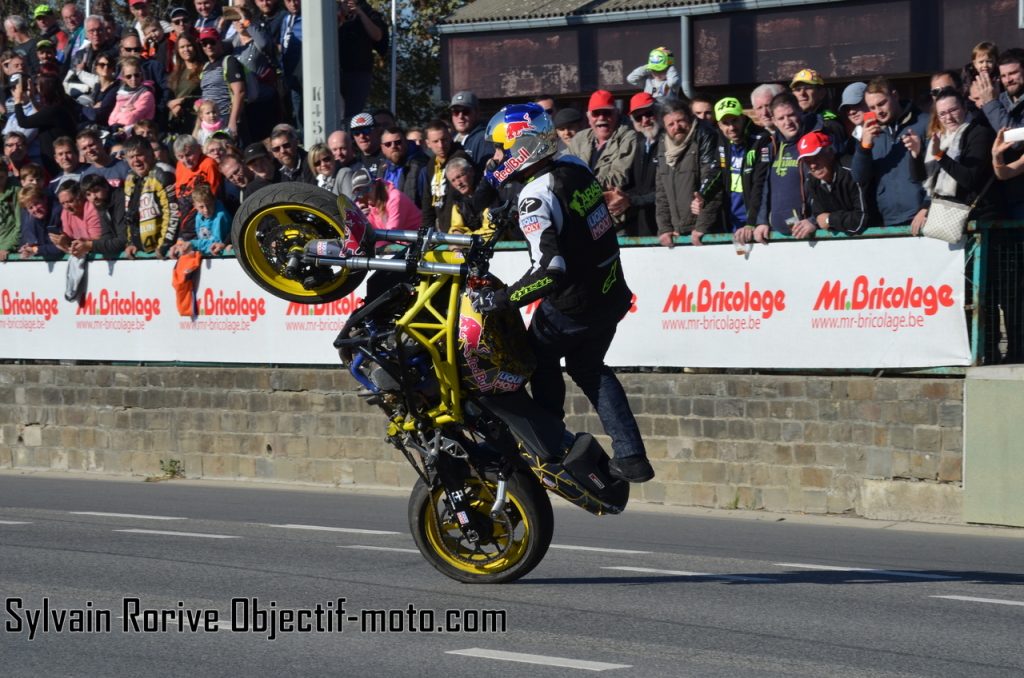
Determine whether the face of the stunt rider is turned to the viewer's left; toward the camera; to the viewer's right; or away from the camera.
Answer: to the viewer's left

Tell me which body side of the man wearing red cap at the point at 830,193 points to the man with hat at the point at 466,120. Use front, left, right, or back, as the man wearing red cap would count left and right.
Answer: right

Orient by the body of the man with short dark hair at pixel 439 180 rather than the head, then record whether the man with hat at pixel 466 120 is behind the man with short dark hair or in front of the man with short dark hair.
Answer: behind

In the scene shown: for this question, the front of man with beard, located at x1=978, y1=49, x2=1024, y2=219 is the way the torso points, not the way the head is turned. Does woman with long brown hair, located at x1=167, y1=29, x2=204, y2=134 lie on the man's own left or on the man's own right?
on the man's own right

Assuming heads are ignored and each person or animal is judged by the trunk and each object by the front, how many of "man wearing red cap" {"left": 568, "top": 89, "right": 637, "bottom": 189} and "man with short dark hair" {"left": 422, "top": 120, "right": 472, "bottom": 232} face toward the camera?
2

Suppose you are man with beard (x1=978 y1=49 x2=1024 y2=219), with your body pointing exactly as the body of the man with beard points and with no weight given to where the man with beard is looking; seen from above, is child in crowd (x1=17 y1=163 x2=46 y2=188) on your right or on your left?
on your right

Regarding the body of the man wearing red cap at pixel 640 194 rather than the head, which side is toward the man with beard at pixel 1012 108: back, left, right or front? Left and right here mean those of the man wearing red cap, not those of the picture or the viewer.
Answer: left

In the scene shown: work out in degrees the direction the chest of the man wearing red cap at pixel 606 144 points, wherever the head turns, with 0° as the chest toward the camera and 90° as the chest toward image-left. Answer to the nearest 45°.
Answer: approximately 0°

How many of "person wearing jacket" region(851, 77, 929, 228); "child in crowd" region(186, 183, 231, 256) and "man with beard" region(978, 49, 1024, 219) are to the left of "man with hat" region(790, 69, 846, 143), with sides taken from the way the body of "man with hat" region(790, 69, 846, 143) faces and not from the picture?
2

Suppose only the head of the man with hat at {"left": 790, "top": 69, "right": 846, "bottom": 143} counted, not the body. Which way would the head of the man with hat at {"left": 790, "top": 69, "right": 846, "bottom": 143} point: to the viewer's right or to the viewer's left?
to the viewer's left

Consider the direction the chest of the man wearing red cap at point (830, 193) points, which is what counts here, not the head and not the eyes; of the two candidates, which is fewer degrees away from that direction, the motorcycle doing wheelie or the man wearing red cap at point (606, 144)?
the motorcycle doing wheelie

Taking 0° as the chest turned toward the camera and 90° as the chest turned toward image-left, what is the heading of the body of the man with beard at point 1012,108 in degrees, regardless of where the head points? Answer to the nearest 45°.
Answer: approximately 45°
